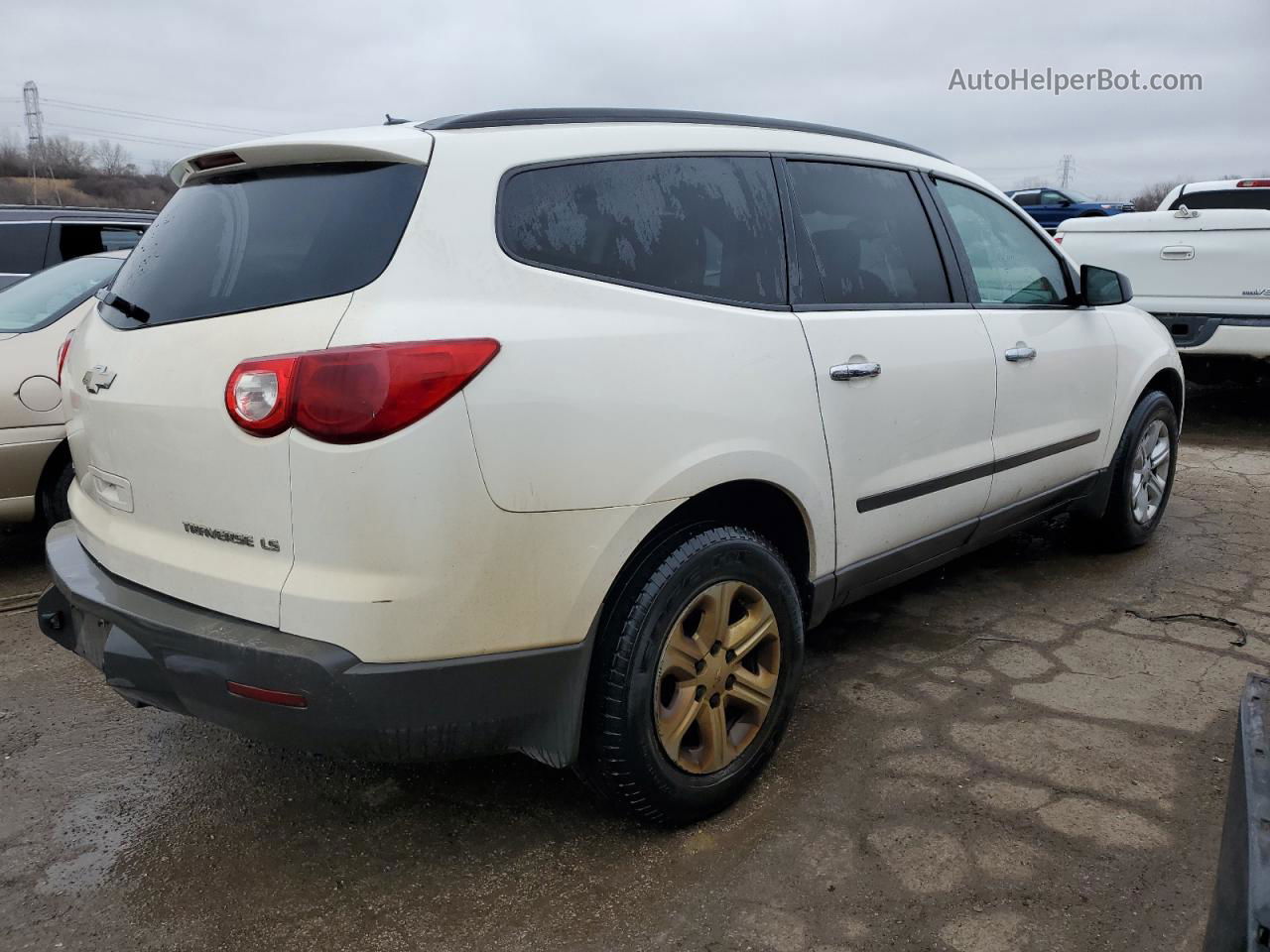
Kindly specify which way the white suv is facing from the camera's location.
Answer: facing away from the viewer and to the right of the viewer

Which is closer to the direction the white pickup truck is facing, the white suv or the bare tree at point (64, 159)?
the bare tree

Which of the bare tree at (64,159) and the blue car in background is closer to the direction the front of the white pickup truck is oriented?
the blue car in background

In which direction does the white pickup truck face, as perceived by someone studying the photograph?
facing away from the viewer and to the right of the viewer

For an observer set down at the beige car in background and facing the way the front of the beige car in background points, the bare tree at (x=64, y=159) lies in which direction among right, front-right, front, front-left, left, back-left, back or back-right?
front-left

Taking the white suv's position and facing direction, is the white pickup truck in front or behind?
in front

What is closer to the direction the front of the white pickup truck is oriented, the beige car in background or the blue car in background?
the blue car in background

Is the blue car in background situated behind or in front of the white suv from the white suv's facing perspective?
in front

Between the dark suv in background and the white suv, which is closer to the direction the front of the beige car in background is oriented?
the dark suv in background
